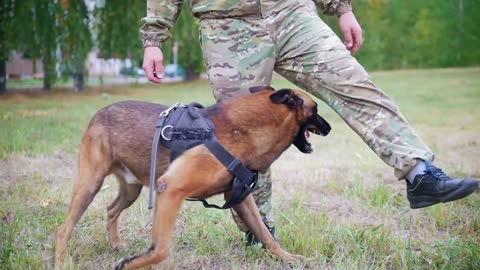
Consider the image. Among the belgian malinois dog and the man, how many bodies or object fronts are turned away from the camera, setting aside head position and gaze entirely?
0

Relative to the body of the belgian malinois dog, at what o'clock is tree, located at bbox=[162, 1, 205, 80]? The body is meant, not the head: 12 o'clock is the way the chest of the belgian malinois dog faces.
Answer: The tree is roughly at 9 o'clock from the belgian malinois dog.

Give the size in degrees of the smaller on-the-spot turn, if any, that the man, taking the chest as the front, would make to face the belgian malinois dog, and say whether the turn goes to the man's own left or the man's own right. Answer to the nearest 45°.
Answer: approximately 90° to the man's own right

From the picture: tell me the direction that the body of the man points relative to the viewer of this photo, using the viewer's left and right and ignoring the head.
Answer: facing the viewer and to the right of the viewer

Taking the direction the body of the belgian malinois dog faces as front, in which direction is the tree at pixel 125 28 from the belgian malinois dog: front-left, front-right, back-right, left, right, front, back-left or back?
left

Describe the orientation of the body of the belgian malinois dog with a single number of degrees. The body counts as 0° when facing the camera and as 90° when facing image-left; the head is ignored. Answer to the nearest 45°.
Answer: approximately 270°

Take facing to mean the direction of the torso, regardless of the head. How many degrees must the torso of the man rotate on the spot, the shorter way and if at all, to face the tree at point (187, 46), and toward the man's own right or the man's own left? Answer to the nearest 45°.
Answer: approximately 135° to the man's own left

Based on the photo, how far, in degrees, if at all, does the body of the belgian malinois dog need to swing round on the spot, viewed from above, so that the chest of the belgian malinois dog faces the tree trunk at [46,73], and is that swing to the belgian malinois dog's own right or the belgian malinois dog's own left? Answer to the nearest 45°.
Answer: approximately 90° to the belgian malinois dog's own left
